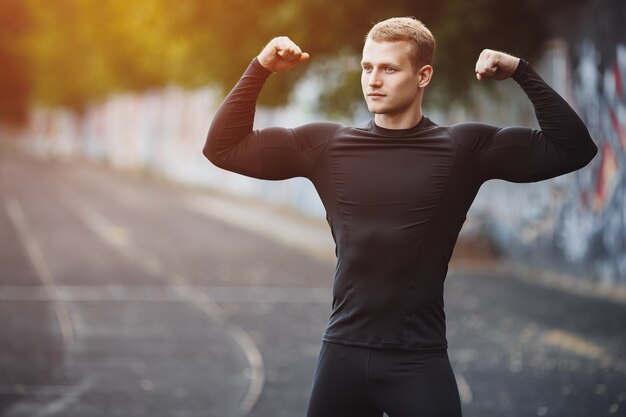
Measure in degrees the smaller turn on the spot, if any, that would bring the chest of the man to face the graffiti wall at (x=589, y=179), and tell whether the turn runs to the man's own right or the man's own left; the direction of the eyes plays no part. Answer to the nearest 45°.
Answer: approximately 180°

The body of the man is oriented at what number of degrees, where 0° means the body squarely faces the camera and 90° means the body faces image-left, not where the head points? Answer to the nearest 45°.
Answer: approximately 0°
